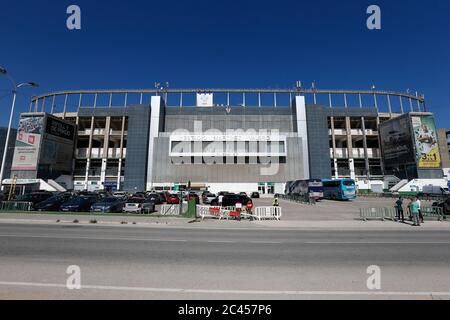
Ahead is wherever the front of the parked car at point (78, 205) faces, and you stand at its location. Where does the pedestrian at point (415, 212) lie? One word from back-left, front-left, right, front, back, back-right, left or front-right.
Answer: left

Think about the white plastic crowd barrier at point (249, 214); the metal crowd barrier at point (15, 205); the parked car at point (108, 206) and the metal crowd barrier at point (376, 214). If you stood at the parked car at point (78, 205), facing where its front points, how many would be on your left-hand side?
3

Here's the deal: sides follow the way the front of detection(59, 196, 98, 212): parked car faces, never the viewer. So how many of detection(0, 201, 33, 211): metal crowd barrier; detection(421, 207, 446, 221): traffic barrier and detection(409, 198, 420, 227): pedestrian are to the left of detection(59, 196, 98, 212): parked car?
2

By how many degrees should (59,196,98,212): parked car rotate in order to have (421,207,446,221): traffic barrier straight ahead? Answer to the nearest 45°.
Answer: approximately 90° to its left

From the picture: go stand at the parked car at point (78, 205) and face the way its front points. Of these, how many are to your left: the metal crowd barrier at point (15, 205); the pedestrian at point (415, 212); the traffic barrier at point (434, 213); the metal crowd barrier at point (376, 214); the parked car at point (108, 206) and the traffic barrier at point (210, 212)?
5

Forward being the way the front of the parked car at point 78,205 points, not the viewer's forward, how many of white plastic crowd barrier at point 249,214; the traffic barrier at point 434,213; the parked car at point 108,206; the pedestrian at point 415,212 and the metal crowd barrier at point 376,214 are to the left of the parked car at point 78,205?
5

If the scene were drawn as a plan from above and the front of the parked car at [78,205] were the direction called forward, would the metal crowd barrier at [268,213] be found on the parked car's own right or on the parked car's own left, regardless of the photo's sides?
on the parked car's own left

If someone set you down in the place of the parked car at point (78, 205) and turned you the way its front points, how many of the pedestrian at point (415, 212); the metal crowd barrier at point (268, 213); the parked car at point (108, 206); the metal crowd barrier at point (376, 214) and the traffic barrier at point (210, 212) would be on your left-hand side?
5

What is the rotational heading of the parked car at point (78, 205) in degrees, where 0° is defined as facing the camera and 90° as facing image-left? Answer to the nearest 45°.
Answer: approximately 45°

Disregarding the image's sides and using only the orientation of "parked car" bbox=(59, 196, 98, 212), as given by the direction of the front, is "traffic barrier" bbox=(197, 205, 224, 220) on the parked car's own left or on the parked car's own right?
on the parked car's own left

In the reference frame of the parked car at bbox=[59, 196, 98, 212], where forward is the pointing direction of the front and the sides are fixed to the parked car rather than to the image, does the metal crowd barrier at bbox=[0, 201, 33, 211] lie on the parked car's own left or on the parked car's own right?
on the parked car's own right

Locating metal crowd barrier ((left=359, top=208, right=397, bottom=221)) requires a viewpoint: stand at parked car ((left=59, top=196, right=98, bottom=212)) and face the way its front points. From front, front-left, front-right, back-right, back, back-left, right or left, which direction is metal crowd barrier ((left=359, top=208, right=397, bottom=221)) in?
left

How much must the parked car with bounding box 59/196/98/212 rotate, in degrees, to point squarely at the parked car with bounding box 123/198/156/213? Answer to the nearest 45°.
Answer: approximately 90° to its left
